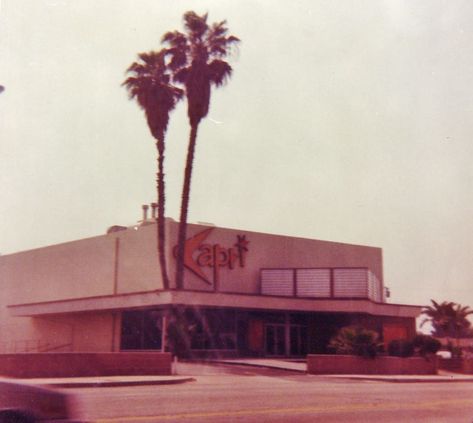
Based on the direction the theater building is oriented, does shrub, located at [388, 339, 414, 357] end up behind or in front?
in front

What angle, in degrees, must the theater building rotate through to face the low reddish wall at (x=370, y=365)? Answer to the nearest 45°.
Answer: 0° — it already faces it

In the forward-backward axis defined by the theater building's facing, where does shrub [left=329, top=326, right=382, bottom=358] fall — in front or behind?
in front

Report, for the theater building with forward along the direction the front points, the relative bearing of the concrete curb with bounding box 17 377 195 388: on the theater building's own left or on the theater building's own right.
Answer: on the theater building's own right

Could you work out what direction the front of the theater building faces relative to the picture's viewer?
facing the viewer and to the right of the viewer
